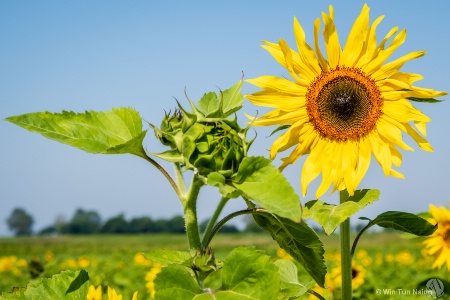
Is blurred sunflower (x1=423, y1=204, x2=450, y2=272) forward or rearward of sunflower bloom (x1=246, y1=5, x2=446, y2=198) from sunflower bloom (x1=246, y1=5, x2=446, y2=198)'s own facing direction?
rearward

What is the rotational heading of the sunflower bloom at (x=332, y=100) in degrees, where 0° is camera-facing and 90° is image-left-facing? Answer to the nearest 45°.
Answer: approximately 0°

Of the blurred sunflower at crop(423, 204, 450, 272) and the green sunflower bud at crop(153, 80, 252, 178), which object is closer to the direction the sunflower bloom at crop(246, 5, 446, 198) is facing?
the green sunflower bud
